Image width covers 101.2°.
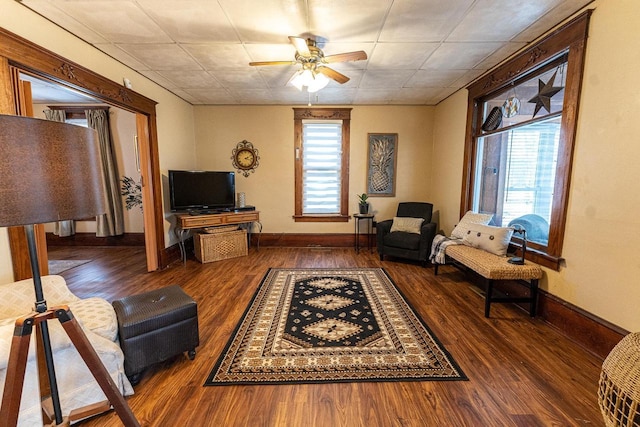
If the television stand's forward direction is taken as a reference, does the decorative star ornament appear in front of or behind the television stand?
in front

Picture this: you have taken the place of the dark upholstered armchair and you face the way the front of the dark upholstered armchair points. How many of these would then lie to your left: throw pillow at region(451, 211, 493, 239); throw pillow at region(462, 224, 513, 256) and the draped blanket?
3

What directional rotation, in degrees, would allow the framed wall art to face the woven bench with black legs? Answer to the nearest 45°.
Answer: approximately 45° to its left

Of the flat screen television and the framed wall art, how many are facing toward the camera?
2

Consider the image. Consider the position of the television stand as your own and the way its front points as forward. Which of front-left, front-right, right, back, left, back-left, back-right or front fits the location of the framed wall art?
front-left

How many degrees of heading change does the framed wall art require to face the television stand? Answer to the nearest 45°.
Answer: approximately 45° to its right

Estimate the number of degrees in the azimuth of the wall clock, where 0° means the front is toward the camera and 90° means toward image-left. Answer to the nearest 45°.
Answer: approximately 0°

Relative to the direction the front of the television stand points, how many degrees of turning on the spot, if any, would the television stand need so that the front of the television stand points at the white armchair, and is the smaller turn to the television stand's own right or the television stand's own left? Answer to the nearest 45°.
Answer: approximately 45° to the television stand's own right

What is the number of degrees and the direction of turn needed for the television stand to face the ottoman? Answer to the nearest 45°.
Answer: approximately 45° to its right

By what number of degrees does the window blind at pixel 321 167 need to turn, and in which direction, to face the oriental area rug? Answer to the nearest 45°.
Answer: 0° — it already faces it

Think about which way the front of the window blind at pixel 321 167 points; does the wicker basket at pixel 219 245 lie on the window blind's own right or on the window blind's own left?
on the window blind's own right

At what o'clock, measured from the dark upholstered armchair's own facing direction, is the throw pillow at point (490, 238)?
The throw pillow is roughly at 9 o'clock from the dark upholstered armchair.

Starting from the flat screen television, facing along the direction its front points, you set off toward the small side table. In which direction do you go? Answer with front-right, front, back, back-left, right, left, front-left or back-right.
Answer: left

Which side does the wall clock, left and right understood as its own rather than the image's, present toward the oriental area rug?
front
